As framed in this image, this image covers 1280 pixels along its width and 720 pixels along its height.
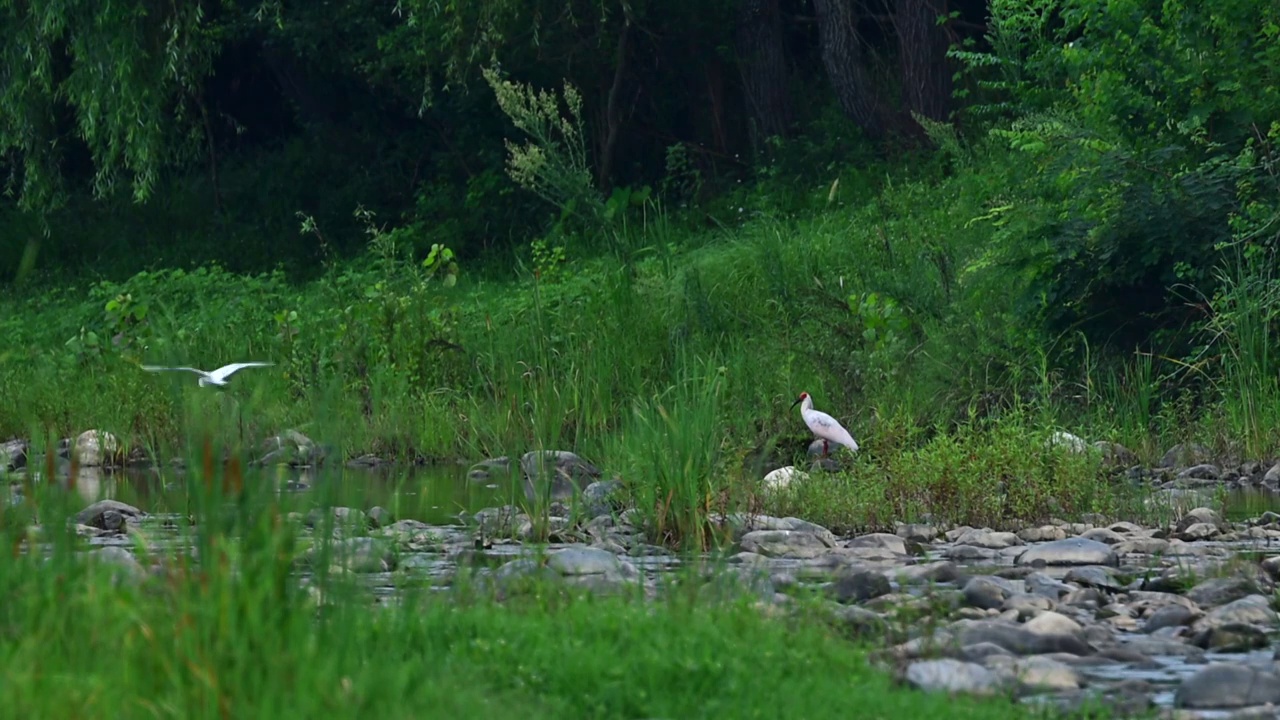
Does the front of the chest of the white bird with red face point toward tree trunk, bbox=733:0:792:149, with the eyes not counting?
no

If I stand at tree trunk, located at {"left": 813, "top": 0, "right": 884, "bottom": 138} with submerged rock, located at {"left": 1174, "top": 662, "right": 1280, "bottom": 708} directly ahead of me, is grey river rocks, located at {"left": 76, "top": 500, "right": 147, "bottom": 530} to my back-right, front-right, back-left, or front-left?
front-right

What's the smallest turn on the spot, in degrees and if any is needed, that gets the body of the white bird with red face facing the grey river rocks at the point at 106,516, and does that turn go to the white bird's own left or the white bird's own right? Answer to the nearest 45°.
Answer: approximately 45° to the white bird's own left

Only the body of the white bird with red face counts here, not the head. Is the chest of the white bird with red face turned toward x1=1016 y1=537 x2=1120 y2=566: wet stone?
no

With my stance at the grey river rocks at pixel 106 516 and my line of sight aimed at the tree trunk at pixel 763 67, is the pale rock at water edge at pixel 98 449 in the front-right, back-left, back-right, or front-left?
front-left

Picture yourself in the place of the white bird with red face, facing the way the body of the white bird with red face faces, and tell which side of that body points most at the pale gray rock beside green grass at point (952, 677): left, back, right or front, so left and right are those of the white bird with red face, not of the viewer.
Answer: left

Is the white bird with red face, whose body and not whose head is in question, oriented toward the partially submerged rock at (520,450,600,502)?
yes

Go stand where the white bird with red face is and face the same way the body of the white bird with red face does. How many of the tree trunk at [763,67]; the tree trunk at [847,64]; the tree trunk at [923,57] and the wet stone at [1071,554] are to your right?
3

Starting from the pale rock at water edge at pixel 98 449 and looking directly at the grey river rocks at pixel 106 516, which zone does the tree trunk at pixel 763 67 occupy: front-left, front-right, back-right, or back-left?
back-left

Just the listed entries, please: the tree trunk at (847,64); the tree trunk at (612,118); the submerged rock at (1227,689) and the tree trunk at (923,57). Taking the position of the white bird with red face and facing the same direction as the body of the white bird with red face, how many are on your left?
1

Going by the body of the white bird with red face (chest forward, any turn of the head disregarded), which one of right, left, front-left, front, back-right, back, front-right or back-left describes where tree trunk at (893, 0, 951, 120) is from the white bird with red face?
right

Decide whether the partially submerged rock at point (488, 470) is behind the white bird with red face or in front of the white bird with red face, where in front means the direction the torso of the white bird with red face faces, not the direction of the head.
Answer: in front

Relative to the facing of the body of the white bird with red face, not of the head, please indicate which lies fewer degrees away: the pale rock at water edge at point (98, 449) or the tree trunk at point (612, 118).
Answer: the pale rock at water edge

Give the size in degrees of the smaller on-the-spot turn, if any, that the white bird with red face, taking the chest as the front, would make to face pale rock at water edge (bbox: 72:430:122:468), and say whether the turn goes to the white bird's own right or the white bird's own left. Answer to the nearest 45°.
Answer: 0° — it already faces it

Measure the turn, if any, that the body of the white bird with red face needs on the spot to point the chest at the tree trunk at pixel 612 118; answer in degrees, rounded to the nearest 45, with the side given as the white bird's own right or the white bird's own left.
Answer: approximately 90° to the white bird's own right

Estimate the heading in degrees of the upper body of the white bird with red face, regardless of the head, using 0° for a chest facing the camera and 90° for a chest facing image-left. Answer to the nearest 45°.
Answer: approximately 90°
